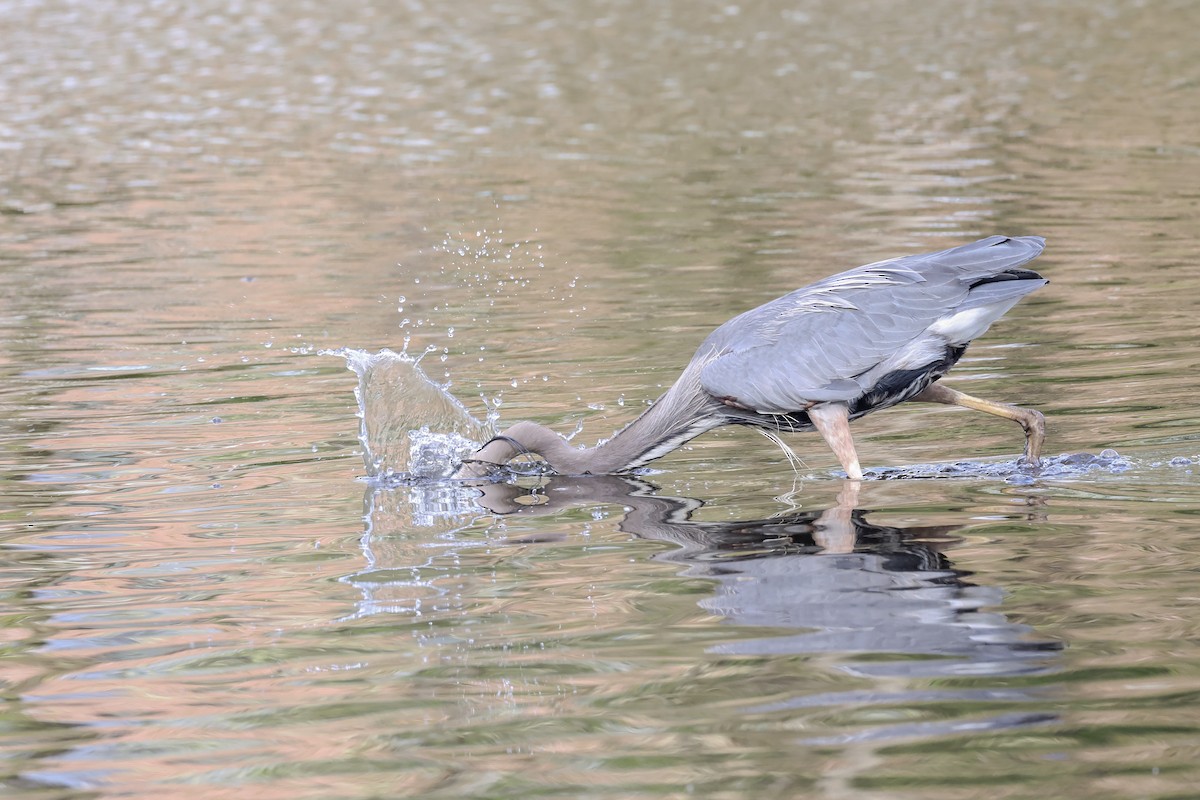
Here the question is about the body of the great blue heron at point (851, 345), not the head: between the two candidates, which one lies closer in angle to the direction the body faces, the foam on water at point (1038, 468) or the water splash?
the water splash

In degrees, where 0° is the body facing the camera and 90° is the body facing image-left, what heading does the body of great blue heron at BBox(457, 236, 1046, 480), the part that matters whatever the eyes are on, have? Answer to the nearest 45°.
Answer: approximately 90°

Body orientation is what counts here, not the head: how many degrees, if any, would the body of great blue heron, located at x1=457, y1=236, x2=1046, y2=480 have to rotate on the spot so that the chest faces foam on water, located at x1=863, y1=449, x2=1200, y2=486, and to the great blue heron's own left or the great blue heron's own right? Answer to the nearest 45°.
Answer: approximately 180°

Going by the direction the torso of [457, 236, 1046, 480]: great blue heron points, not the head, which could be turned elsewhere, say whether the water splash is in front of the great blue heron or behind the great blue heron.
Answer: in front
